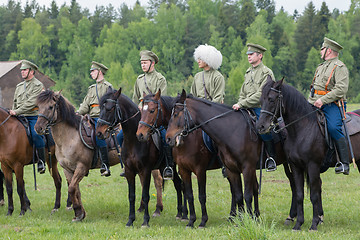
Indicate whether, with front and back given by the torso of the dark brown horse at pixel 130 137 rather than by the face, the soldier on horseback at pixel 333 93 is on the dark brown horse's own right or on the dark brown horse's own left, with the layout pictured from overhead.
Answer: on the dark brown horse's own left

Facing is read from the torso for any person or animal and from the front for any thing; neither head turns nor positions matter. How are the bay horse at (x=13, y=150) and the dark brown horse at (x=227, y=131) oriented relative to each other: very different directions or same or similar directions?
same or similar directions

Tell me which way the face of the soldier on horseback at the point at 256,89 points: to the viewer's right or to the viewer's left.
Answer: to the viewer's left

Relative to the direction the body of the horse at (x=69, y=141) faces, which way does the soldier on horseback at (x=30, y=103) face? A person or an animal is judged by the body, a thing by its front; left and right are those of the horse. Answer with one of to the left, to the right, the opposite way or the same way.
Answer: the same way

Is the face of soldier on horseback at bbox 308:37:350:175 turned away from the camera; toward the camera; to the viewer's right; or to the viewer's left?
to the viewer's left

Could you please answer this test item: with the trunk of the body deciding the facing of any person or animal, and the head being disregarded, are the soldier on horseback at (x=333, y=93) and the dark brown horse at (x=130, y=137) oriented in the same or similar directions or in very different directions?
same or similar directions

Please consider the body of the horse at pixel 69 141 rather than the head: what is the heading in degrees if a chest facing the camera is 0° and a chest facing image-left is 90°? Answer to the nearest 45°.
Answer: approximately 45°

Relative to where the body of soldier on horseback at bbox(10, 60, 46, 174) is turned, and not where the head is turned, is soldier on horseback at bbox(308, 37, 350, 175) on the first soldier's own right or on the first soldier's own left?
on the first soldier's own left

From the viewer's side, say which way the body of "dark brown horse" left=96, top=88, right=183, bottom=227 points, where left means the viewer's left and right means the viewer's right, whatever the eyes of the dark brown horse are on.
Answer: facing the viewer and to the left of the viewer

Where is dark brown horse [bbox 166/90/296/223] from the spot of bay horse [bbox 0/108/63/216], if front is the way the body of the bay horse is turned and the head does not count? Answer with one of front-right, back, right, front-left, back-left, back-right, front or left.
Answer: left

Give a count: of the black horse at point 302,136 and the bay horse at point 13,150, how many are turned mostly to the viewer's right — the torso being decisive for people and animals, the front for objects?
0

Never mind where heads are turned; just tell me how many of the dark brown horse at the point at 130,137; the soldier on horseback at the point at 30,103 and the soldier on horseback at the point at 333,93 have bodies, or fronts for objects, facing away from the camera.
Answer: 0

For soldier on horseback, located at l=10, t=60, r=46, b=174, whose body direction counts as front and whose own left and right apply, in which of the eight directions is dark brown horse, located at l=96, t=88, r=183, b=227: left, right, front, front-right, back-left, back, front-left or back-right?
left

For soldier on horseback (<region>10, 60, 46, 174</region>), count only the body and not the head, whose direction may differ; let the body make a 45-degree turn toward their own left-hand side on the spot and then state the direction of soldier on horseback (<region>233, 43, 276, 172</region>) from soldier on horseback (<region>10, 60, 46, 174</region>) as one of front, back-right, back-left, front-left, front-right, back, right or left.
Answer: front-left
